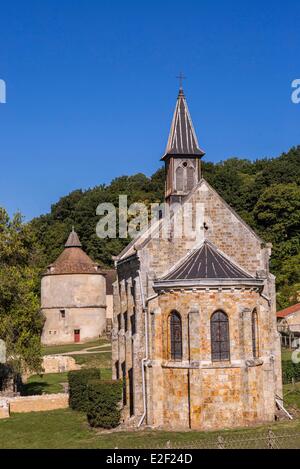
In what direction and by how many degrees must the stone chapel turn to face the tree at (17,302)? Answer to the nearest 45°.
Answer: approximately 45° to its left

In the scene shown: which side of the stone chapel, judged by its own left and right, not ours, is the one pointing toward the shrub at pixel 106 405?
left

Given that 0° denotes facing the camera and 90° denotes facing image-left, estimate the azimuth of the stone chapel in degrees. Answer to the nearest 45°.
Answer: approximately 180°

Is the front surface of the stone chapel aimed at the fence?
no

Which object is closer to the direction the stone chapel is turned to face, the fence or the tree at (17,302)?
the tree
